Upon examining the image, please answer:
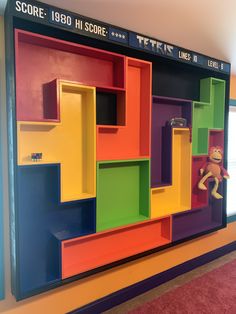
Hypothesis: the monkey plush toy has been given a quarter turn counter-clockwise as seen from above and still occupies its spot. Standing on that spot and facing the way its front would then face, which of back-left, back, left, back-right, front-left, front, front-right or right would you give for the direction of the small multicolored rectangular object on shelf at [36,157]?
back-right

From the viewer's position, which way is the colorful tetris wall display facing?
facing the viewer and to the right of the viewer

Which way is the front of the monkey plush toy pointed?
toward the camera
